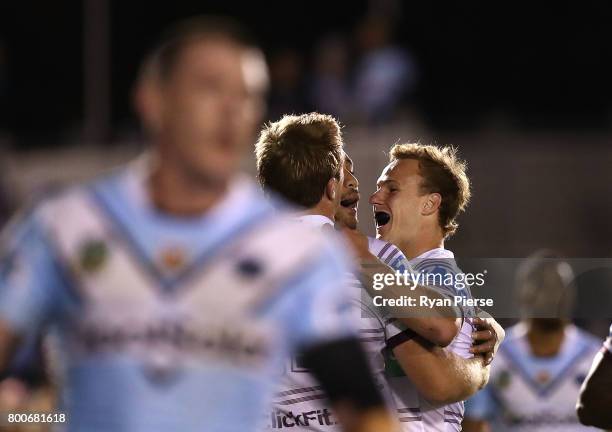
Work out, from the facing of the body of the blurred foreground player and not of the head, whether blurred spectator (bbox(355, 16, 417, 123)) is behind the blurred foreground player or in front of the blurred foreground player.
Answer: behind

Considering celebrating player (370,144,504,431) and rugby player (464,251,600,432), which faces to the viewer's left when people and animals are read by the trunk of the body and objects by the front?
the celebrating player

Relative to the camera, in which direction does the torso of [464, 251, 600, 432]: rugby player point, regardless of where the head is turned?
toward the camera

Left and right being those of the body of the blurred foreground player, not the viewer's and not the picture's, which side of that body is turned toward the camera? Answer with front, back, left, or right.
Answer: front

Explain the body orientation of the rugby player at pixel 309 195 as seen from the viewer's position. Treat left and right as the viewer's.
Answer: facing away from the viewer and to the right of the viewer

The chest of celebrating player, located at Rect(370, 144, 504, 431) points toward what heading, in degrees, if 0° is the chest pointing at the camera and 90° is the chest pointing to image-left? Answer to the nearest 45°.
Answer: approximately 90°

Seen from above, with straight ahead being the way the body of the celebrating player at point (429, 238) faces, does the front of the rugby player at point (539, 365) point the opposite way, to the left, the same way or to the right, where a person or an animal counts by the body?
to the left

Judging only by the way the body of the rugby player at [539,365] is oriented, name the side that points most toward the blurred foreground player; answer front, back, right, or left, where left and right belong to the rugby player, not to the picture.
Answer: front

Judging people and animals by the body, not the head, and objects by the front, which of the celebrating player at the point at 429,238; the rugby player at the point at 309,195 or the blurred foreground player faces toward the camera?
the blurred foreground player

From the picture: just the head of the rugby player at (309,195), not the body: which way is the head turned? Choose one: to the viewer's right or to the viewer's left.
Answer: to the viewer's right
